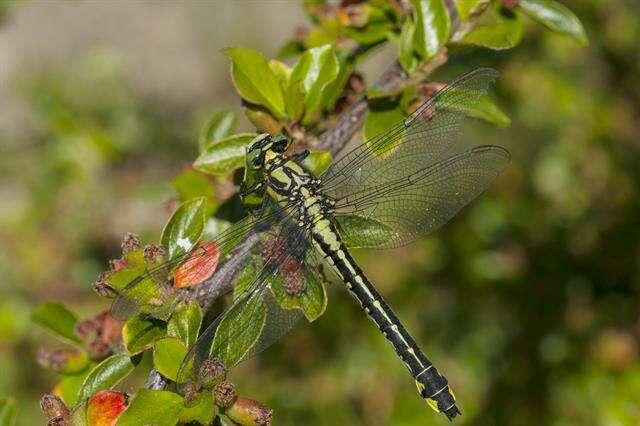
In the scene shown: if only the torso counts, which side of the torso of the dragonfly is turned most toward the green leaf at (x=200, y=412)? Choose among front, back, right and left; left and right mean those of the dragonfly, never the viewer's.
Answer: left

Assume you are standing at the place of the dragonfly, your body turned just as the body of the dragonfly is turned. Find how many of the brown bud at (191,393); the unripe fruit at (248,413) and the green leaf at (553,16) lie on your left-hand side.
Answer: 2

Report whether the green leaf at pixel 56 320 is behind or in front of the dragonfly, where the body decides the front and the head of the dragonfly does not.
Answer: in front

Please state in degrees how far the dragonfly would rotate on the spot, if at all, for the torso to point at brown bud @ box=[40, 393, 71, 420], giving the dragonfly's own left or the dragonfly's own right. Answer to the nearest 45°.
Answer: approximately 90° to the dragonfly's own left

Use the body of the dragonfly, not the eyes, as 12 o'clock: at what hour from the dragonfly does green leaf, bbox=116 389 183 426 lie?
The green leaf is roughly at 9 o'clock from the dragonfly.

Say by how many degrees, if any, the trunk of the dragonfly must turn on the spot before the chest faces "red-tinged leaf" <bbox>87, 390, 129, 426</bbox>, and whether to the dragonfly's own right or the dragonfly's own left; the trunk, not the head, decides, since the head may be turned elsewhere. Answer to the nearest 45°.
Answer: approximately 90° to the dragonfly's own left

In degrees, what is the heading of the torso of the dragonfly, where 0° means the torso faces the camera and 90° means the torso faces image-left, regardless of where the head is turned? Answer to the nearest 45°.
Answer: approximately 135°

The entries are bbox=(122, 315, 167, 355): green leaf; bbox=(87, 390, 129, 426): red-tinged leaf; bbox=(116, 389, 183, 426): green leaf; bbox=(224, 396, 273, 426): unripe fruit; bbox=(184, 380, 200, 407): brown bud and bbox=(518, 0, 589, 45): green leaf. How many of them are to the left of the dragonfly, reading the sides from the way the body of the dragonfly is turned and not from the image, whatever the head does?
5

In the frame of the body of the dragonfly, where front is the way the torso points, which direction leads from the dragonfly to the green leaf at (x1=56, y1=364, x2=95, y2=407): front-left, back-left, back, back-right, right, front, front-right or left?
front-left

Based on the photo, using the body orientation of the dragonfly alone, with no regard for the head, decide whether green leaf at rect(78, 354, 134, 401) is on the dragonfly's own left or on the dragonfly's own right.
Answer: on the dragonfly's own left

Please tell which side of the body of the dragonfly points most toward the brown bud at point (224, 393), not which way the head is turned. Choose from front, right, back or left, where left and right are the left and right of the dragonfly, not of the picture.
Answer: left
